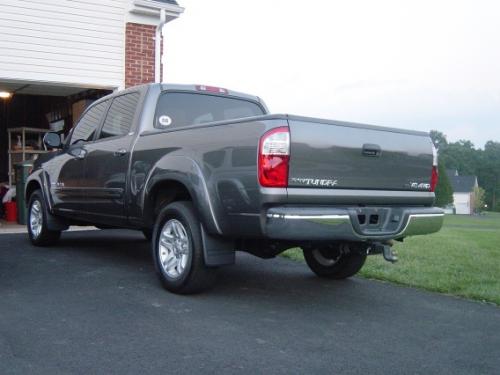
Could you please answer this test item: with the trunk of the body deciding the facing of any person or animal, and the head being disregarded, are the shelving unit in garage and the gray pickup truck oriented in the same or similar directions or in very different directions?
very different directions

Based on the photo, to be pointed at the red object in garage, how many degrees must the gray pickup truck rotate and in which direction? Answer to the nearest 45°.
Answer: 0° — it already faces it

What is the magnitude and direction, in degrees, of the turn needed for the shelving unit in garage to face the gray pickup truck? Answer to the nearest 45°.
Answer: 0° — it already faces it

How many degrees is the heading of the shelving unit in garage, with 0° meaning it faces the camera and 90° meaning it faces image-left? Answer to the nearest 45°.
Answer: approximately 0°

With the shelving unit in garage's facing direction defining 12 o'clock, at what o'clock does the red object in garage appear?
The red object in garage is roughly at 12 o'clock from the shelving unit in garage.

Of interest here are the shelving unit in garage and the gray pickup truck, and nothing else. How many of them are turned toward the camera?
1

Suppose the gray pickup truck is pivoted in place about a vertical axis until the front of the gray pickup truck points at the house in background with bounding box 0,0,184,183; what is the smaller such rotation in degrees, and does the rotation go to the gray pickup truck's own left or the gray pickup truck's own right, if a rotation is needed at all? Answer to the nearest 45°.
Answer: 0° — it already faces it

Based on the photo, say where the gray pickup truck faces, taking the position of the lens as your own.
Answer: facing away from the viewer and to the left of the viewer

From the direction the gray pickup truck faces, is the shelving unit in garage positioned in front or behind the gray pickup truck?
in front
